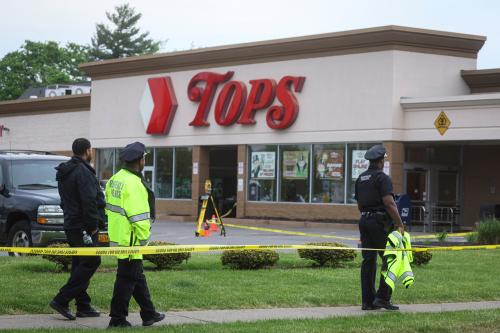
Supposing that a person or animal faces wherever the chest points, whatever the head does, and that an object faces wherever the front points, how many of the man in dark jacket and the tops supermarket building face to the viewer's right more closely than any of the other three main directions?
1

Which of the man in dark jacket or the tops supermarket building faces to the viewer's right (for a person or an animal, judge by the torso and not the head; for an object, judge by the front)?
the man in dark jacket

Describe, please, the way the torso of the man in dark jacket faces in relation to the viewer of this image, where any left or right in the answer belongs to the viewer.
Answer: facing to the right of the viewer

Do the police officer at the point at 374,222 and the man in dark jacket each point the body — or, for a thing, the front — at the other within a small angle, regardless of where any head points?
no

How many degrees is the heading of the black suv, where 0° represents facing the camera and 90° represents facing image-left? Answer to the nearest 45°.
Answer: approximately 315°

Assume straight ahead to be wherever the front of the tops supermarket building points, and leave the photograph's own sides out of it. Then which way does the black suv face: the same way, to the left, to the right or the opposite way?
to the left

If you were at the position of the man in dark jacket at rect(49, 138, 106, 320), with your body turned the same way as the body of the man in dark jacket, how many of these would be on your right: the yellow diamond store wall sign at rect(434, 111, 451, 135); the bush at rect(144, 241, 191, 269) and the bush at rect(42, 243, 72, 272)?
0

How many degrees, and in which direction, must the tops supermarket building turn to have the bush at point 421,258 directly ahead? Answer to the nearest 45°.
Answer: approximately 45° to its left

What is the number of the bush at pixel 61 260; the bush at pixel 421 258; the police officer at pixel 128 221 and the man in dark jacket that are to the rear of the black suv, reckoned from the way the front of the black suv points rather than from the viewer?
0

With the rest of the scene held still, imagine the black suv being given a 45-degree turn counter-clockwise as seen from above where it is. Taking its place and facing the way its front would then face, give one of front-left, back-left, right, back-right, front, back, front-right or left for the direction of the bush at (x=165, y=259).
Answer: front-right
